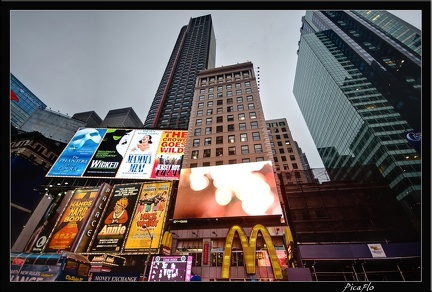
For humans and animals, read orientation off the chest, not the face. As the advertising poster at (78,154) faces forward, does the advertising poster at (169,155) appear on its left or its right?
on its left

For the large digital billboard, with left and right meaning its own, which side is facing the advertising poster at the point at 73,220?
right

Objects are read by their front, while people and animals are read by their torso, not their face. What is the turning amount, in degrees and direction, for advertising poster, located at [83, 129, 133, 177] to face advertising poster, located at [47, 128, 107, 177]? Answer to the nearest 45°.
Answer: approximately 135° to its right
